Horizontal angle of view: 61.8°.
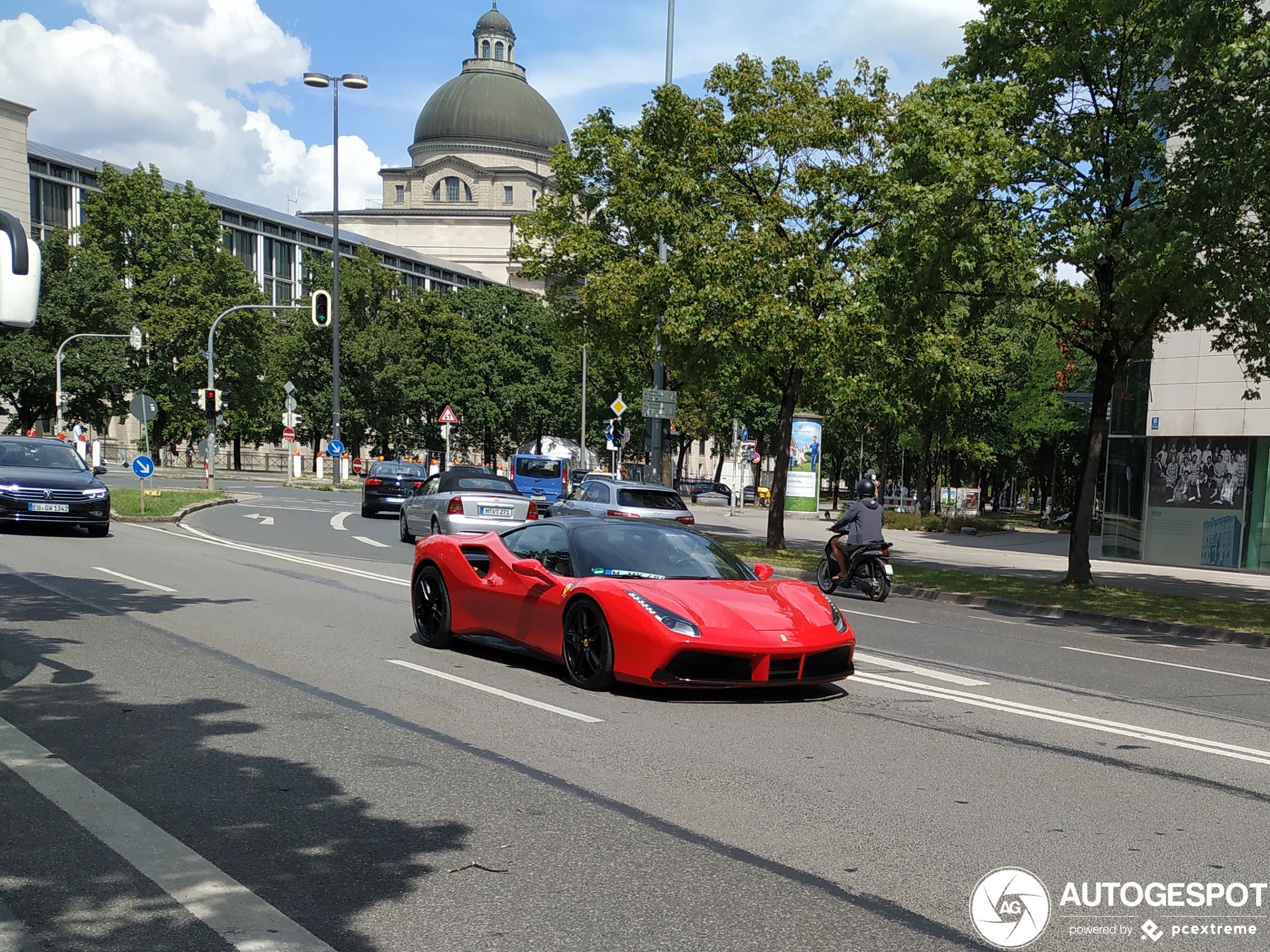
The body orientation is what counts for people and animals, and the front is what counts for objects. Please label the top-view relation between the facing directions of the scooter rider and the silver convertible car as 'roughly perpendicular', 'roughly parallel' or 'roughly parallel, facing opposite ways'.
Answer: roughly parallel

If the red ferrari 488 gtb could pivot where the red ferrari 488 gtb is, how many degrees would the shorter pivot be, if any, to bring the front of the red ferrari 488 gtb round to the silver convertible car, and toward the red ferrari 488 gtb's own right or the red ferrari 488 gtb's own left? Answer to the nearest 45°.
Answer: approximately 135° to the red ferrari 488 gtb's own left

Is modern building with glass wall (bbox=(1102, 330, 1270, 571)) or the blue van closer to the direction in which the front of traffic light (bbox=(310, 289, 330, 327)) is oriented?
the modern building with glass wall

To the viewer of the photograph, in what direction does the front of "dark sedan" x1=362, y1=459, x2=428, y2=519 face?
facing away from the viewer

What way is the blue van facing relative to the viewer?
away from the camera

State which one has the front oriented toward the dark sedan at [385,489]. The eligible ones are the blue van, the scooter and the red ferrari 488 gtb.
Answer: the scooter

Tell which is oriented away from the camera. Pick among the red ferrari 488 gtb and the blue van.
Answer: the blue van

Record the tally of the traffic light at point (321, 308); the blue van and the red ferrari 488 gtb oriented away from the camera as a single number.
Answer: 1

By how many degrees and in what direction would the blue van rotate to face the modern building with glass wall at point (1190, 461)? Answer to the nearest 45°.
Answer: approximately 135° to its right

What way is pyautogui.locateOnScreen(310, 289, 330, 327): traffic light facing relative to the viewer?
toward the camera

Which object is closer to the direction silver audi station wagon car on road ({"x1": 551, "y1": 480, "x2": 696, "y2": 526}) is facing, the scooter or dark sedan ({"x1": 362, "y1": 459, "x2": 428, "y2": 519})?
the dark sedan

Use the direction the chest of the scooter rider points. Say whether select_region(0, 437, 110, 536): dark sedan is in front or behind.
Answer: in front

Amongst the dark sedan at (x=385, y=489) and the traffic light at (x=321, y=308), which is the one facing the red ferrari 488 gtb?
the traffic light

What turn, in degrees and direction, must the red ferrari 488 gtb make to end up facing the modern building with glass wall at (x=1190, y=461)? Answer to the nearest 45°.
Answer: approximately 90° to its left

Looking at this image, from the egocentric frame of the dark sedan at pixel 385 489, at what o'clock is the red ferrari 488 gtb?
The red ferrari 488 gtb is roughly at 6 o'clock from the dark sedan.
